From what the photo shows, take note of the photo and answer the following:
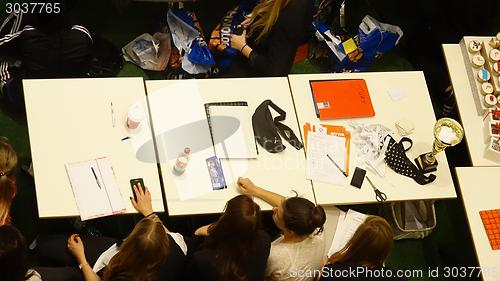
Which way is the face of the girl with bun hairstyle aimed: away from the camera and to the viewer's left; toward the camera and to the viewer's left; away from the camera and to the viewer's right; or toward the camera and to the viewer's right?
away from the camera and to the viewer's left

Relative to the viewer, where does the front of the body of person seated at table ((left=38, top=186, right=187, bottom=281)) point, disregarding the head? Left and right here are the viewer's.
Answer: facing away from the viewer and to the left of the viewer

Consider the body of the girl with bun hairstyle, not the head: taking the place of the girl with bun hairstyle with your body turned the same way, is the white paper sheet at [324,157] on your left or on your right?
on your right

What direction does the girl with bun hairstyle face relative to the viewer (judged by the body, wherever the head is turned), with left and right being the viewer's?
facing away from the viewer and to the left of the viewer

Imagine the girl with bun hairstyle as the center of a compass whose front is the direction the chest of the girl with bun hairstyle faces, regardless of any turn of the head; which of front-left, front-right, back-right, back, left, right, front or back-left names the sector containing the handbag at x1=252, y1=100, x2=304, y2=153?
front-right

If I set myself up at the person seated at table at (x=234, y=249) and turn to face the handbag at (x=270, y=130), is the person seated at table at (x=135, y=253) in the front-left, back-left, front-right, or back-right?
back-left
